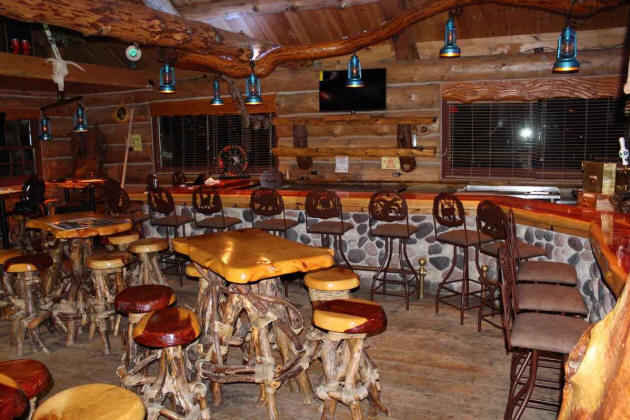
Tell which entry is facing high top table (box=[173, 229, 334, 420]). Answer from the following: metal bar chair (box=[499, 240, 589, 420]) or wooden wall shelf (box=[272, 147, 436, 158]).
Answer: the wooden wall shelf

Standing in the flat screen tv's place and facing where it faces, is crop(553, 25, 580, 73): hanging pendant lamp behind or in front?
in front

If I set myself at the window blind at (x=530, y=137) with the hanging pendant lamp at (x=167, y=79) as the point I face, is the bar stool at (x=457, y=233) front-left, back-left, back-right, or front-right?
front-left

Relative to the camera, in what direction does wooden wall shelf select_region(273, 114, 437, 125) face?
facing the viewer

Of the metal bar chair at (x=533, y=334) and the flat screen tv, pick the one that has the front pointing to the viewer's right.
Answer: the metal bar chair

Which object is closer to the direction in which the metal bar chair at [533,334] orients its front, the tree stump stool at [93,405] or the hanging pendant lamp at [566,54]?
the hanging pendant lamp

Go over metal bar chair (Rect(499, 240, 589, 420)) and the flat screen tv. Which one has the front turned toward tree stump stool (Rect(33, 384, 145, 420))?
the flat screen tv

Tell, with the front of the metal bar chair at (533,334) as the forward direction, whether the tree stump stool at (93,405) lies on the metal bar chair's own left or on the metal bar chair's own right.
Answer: on the metal bar chair's own right

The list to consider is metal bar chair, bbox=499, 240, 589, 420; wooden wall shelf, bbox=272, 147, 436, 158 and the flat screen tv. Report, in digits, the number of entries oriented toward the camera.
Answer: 2

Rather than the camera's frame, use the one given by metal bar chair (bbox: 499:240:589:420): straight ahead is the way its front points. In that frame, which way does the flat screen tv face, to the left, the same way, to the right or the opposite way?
to the right

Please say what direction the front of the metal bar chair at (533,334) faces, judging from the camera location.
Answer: facing to the right of the viewer

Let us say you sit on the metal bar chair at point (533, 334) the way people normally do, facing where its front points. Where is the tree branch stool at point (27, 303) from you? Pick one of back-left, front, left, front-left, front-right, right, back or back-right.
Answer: back

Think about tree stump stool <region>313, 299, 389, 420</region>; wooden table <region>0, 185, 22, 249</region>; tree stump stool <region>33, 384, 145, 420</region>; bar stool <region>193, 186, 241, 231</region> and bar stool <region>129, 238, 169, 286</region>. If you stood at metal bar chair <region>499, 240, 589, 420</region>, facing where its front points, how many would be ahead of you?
0

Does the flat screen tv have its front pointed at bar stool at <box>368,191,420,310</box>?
yes

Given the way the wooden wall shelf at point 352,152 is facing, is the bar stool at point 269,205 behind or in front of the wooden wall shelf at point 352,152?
in front

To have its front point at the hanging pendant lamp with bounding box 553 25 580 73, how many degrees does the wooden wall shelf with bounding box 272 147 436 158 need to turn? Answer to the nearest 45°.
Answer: approximately 45° to its left

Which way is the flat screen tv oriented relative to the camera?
toward the camera

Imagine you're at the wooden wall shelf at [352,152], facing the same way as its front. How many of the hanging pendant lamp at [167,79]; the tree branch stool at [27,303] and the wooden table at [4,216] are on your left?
0

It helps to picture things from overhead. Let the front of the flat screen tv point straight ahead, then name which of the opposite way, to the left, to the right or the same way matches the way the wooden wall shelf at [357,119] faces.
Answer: the same way

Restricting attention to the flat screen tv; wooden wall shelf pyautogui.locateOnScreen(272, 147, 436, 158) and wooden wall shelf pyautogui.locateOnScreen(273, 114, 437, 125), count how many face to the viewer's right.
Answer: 0
